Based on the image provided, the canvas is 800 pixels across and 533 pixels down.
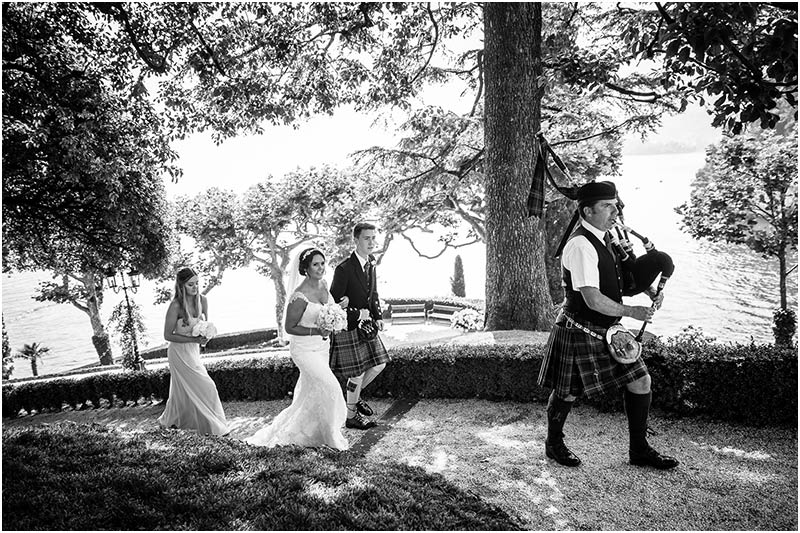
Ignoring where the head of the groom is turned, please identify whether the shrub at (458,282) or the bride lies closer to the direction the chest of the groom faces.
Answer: the bride

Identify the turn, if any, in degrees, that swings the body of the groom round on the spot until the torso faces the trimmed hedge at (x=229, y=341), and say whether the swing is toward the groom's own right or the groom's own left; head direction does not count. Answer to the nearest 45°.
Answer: approximately 135° to the groom's own left

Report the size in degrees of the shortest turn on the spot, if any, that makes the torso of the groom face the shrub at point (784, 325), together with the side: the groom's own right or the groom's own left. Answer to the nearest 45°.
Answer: approximately 90° to the groom's own left

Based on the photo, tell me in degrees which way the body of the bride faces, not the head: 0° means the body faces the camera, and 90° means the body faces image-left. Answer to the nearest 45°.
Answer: approximately 315°

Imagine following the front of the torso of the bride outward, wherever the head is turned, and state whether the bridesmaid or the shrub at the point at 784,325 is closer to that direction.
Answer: the shrub

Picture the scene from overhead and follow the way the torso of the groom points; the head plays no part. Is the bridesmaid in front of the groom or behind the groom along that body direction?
behind

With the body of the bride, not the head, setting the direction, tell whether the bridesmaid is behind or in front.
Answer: behind

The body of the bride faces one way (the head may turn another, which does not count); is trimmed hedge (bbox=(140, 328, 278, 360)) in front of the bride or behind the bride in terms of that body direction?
behind

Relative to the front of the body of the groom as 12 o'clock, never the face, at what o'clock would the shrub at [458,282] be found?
The shrub is roughly at 8 o'clock from the groom.
